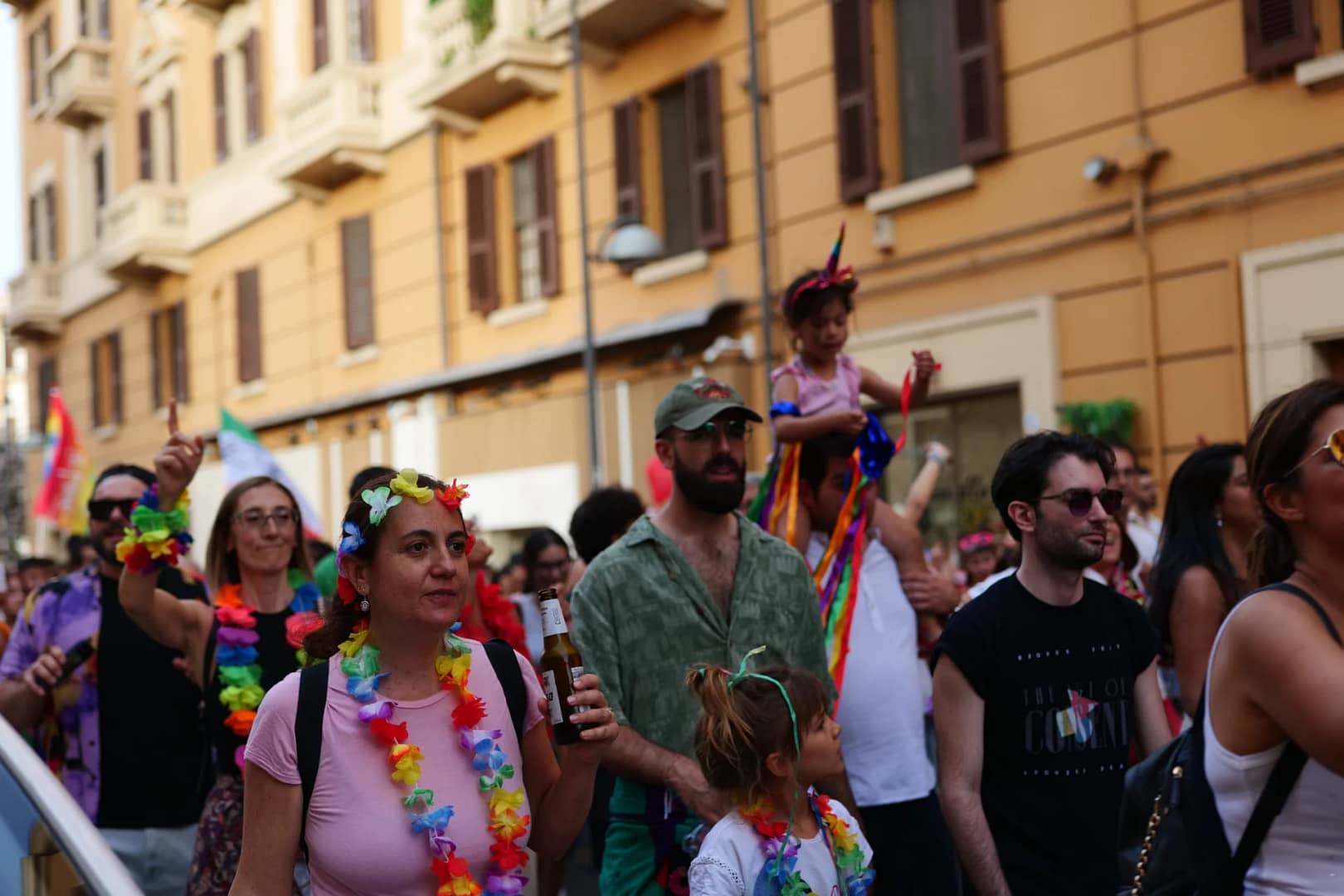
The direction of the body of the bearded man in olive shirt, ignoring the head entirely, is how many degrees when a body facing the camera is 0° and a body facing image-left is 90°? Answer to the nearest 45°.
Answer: approximately 315°

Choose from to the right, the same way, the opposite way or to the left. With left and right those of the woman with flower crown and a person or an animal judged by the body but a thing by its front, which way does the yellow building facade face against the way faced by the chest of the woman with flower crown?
to the right

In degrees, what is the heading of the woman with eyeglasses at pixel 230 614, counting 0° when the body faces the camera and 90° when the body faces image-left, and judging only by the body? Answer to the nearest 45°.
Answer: approximately 315°

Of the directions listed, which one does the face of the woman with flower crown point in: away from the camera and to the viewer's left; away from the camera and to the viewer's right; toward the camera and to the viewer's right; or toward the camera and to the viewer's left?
toward the camera and to the viewer's right

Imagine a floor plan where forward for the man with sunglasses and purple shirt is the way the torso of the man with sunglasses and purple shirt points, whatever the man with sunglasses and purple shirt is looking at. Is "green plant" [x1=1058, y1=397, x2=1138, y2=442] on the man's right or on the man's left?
on the man's left

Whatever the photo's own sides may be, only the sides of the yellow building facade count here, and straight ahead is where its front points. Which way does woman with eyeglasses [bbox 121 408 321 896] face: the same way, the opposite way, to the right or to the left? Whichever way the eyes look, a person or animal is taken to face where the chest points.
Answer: to the left

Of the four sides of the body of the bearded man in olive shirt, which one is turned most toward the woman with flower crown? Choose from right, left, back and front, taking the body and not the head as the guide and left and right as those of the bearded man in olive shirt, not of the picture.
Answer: right

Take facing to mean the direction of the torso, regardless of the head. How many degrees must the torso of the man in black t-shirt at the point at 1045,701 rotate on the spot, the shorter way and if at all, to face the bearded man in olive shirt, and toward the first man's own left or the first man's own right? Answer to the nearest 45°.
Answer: approximately 135° to the first man's own right

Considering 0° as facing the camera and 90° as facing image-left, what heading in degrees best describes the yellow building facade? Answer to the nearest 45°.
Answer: approximately 45°
